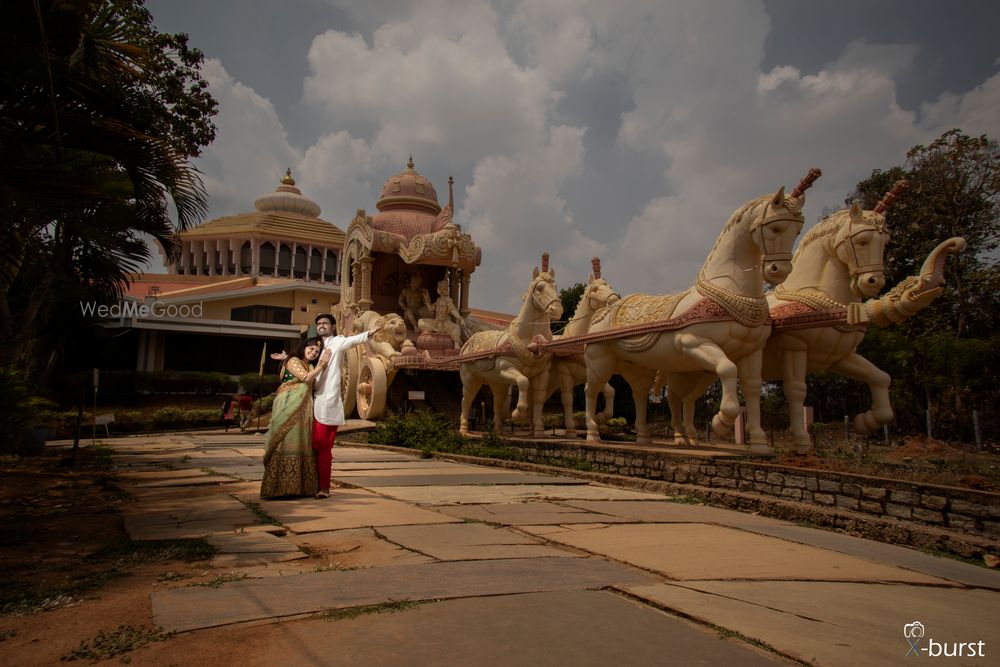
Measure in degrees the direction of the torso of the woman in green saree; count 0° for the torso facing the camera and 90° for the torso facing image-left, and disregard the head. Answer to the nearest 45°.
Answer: approximately 315°

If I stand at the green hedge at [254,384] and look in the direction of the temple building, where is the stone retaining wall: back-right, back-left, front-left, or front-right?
back-right

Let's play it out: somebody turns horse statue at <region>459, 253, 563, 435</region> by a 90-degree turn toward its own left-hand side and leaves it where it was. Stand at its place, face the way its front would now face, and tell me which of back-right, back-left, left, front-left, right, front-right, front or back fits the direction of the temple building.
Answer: left

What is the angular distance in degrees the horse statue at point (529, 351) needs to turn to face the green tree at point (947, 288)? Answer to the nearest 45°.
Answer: approximately 45° to its left

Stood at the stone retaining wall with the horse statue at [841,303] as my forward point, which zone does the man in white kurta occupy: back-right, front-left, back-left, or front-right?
back-left

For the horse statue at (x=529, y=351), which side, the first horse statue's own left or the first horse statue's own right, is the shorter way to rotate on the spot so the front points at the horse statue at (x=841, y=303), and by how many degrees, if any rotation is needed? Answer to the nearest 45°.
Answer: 0° — it already faces it

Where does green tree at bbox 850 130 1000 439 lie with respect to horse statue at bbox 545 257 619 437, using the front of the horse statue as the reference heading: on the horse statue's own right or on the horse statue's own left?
on the horse statue's own left

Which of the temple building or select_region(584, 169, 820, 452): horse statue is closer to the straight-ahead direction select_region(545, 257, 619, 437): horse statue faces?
the horse statue
